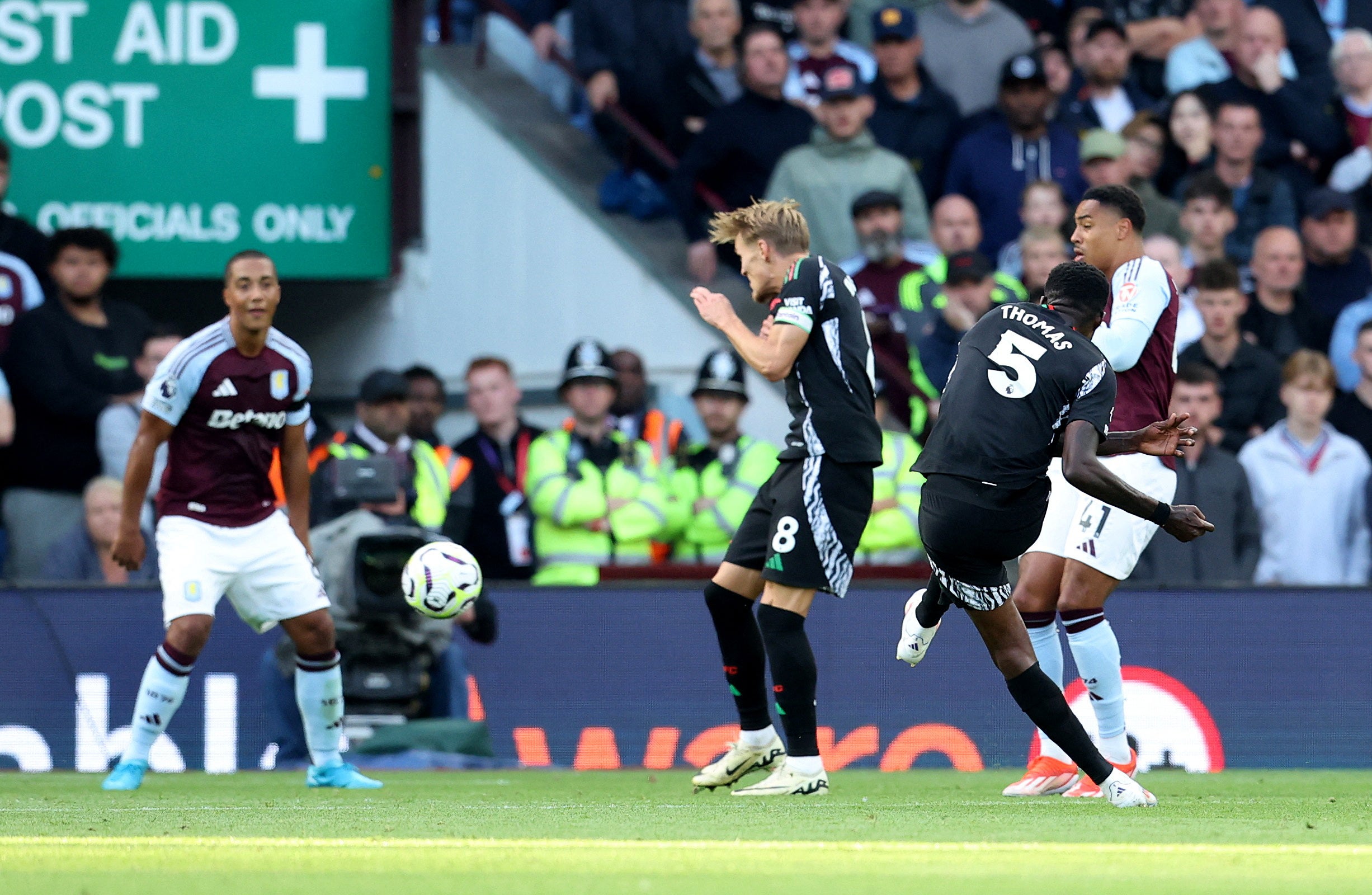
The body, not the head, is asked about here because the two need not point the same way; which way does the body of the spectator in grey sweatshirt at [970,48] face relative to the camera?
toward the camera

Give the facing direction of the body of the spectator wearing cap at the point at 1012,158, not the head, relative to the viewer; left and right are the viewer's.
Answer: facing the viewer

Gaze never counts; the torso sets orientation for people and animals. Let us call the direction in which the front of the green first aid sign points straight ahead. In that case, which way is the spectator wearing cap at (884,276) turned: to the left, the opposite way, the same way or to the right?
the same way

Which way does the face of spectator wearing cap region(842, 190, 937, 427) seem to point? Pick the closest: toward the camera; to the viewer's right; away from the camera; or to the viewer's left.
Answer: toward the camera

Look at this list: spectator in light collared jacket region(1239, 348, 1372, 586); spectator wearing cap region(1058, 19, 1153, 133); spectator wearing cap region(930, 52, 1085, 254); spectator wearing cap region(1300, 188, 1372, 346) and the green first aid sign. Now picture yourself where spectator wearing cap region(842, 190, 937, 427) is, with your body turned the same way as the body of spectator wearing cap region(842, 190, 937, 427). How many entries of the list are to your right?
1

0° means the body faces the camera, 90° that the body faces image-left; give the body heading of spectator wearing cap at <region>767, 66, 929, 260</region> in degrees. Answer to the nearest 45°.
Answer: approximately 0°

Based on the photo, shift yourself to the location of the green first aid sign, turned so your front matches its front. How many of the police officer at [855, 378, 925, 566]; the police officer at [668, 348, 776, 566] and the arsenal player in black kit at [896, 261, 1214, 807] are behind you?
0

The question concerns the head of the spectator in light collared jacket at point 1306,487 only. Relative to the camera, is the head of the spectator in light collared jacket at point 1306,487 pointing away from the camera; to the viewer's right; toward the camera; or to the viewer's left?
toward the camera

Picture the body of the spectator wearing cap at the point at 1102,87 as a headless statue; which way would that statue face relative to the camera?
toward the camera

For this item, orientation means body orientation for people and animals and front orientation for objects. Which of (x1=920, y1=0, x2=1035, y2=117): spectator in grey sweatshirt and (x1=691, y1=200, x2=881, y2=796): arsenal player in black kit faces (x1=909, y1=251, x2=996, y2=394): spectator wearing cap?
the spectator in grey sweatshirt

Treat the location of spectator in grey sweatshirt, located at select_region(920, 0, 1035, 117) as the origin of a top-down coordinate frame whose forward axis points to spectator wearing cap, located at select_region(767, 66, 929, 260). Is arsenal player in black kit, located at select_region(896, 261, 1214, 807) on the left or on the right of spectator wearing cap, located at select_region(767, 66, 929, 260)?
left

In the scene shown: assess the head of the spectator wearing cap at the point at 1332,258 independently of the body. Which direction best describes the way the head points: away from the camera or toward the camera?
toward the camera

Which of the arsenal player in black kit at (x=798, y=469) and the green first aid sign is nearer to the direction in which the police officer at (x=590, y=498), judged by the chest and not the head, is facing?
the arsenal player in black kit

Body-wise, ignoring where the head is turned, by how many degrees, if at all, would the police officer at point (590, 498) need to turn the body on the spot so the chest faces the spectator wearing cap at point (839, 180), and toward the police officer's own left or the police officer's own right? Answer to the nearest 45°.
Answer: approximately 135° to the police officer's own left

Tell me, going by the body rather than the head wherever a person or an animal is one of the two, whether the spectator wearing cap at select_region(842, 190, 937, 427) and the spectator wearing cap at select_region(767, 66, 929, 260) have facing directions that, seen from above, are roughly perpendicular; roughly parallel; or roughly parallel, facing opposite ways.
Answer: roughly parallel

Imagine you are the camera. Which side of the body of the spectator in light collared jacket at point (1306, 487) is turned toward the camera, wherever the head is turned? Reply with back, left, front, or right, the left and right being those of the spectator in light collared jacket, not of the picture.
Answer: front

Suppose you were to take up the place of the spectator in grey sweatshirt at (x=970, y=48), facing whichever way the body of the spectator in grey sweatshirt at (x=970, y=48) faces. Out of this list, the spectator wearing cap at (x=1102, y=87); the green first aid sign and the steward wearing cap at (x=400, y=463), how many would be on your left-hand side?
1

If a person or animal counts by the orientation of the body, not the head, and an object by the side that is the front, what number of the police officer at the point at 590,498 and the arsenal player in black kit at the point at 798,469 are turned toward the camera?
1

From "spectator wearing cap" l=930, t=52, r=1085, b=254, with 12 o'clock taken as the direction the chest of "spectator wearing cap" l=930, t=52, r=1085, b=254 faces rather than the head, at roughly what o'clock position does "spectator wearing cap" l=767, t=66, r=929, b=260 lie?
"spectator wearing cap" l=767, t=66, r=929, b=260 is roughly at 2 o'clock from "spectator wearing cap" l=930, t=52, r=1085, b=254.

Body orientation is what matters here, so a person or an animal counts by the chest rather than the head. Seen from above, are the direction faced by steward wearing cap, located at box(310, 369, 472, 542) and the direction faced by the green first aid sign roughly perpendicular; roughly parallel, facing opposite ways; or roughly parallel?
roughly parallel
